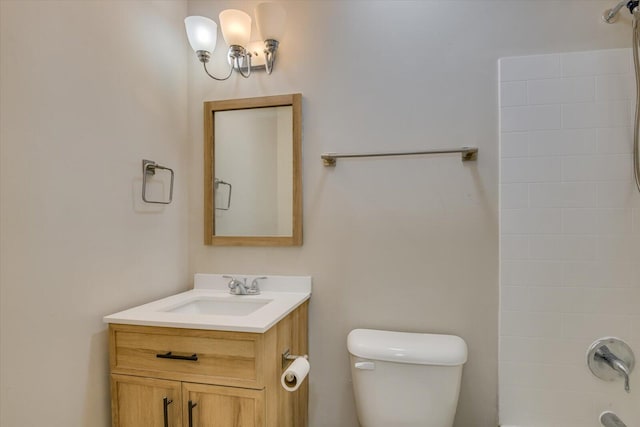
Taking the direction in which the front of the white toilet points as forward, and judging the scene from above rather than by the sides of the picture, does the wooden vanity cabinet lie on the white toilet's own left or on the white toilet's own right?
on the white toilet's own right

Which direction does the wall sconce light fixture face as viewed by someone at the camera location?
facing the viewer and to the left of the viewer

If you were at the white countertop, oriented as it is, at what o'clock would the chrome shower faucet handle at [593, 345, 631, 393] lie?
The chrome shower faucet handle is roughly at 8 o'clock from the white countertop.

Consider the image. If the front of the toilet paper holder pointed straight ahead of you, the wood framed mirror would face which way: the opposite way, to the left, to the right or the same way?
to the right

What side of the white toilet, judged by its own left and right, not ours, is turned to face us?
front

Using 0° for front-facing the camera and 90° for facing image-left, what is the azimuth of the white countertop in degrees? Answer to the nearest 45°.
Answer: approximately 45°

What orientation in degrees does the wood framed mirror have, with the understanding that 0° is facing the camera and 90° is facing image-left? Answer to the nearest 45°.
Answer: approximately 45°

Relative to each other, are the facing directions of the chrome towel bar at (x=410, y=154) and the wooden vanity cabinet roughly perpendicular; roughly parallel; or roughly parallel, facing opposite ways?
roughly parallel

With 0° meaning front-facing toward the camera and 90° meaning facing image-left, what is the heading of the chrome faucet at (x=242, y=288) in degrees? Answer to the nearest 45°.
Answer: approximately 45°

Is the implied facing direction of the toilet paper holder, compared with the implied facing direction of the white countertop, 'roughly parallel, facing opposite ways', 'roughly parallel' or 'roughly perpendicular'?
roughly perpendicular

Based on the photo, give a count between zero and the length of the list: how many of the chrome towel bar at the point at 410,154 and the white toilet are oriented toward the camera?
2
